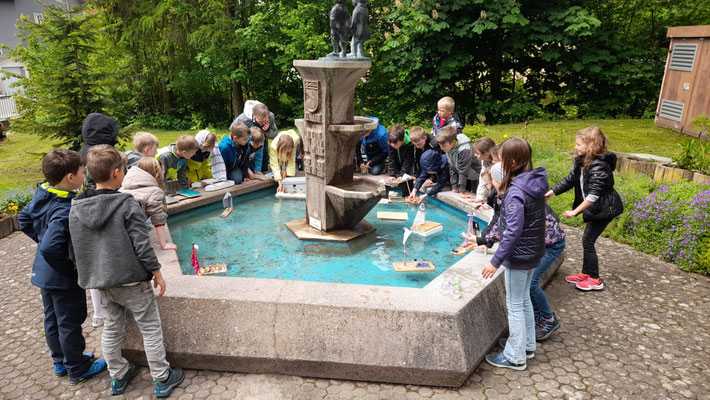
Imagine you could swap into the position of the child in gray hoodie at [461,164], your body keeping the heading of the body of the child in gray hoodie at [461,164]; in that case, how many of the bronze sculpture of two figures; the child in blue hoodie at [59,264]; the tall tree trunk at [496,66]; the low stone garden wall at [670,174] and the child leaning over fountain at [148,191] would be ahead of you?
3

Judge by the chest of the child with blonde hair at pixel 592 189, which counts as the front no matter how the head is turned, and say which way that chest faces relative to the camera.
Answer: to the viewer's left

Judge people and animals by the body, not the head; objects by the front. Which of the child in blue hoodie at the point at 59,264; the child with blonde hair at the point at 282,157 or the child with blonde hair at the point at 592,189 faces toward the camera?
the child with blonde hair at the point at 282,157

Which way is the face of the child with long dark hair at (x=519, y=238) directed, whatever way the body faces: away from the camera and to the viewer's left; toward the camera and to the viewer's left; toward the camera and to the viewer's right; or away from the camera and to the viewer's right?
away from the camera and to the viewer's left

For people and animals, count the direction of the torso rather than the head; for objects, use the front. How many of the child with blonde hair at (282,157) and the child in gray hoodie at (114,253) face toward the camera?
1

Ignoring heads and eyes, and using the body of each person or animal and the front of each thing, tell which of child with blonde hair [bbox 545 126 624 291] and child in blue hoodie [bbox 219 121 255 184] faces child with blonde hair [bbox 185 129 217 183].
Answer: child with blonde hair [bbox 545 126 624 291]

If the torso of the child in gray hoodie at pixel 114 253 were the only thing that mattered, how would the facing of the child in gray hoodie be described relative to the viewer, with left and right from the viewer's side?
facing away from the viewer and to the right of the viewer

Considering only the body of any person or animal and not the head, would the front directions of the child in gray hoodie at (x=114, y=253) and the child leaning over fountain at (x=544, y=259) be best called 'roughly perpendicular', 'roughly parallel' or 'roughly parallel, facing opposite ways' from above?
roughly perpendicular

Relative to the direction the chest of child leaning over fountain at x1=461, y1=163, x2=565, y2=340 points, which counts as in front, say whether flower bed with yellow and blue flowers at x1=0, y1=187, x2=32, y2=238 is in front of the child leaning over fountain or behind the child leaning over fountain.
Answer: in front

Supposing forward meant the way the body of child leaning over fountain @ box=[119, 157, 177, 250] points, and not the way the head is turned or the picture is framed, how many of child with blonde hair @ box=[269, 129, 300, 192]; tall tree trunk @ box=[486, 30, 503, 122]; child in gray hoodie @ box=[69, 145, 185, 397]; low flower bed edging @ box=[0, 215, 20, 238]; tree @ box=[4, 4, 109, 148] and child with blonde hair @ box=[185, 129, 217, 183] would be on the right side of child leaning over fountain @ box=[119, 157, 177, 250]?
1

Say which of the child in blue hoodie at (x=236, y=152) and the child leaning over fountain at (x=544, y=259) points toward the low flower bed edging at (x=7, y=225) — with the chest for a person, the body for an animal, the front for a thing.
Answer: the child leaning over fountain

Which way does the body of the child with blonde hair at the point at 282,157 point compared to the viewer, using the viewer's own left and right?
facing the viewer

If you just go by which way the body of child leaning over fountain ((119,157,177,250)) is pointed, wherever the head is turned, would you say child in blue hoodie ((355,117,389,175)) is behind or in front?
in front

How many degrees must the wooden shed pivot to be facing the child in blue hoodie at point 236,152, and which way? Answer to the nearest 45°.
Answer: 0° — it already faces them

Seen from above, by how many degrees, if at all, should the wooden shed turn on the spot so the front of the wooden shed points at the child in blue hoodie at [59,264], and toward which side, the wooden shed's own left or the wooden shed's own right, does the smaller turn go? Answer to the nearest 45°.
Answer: approximately 45° to the wooden shed's own left

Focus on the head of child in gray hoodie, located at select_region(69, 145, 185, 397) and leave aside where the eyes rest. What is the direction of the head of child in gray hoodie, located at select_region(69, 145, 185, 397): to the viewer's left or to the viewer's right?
to the viewer's right

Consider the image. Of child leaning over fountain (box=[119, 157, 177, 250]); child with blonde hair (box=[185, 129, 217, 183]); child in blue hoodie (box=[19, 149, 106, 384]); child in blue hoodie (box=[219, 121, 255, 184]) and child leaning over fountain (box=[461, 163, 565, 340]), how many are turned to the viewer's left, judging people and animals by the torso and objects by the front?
1

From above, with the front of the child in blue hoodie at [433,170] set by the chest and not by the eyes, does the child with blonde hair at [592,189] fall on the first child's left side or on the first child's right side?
on the first child's left side

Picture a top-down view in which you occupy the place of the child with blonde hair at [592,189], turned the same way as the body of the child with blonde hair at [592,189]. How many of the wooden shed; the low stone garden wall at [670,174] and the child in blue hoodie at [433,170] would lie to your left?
0

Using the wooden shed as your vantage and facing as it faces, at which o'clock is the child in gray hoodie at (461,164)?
The child in gray hoodie is roughly at 11 o'clock from the wooden shed.

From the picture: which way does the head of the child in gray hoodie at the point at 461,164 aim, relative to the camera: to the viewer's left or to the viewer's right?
to the viewer's left

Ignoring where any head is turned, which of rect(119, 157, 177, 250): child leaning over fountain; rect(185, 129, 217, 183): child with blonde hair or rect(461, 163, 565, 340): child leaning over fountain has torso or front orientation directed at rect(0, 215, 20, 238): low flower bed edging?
rect(461, 163, 565, 340): child leaning over fountain

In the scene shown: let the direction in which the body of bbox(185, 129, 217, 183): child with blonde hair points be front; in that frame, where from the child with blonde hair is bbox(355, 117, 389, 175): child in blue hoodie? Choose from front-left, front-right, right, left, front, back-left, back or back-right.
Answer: front-left

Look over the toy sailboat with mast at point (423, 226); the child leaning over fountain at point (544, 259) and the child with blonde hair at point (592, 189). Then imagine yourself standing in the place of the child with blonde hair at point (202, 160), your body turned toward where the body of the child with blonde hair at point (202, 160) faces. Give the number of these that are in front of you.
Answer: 3

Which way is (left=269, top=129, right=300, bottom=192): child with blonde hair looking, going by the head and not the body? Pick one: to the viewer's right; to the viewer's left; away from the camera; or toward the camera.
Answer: toward the camera
